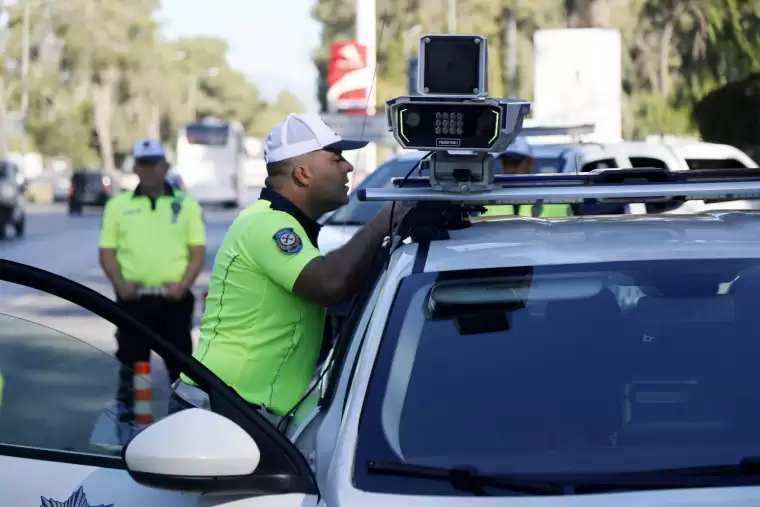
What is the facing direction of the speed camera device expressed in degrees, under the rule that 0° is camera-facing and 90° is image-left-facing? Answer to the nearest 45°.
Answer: approximately 0°

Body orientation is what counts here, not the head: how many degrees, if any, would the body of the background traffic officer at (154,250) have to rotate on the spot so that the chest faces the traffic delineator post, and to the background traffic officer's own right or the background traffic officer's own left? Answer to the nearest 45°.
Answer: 0° — they already face it

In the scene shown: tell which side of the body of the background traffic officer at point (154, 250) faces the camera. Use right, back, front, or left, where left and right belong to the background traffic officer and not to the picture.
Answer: front

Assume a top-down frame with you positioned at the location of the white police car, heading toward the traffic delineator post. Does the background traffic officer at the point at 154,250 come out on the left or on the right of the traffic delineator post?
right

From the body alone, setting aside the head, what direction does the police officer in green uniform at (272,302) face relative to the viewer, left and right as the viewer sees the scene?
facing to the right of the viewer

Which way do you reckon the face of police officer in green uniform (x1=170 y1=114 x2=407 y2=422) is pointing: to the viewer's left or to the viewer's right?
to the viewer's right

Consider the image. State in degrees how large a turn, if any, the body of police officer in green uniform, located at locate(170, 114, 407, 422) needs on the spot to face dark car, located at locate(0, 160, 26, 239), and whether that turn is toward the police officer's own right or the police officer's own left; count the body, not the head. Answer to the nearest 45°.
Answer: approximately 90° to the police officer's own left

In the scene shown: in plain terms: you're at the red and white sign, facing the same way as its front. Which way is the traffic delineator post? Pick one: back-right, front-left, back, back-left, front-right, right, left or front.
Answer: front

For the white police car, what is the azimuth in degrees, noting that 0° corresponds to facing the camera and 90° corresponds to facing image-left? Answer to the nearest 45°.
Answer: approximately 0°
